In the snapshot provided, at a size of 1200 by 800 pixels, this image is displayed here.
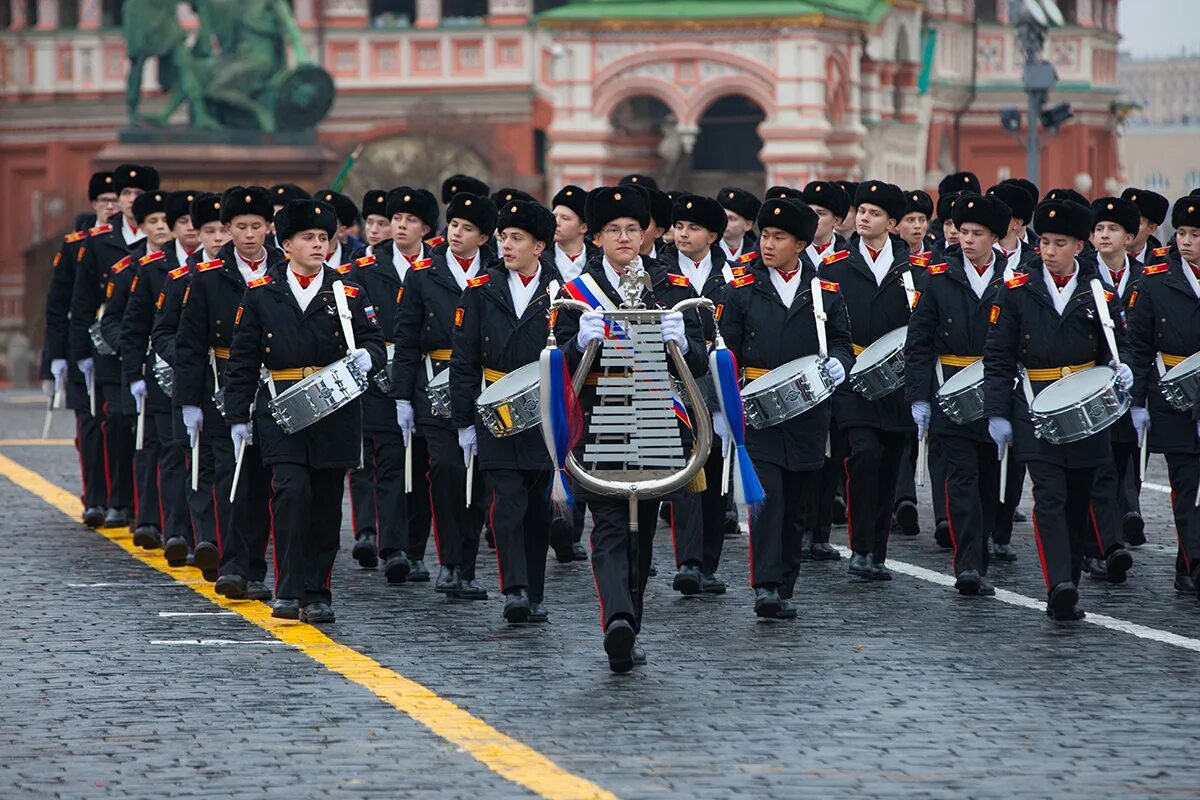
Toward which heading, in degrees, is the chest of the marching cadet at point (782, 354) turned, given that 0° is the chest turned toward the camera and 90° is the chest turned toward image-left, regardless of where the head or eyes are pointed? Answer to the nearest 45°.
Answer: approximately 0°

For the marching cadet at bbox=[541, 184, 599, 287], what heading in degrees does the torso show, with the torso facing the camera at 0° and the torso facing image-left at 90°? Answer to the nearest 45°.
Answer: approximately 0°

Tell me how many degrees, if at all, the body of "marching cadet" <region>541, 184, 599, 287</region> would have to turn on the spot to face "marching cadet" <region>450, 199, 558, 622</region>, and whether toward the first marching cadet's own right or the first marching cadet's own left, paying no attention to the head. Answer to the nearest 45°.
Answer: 0° — they already face them
